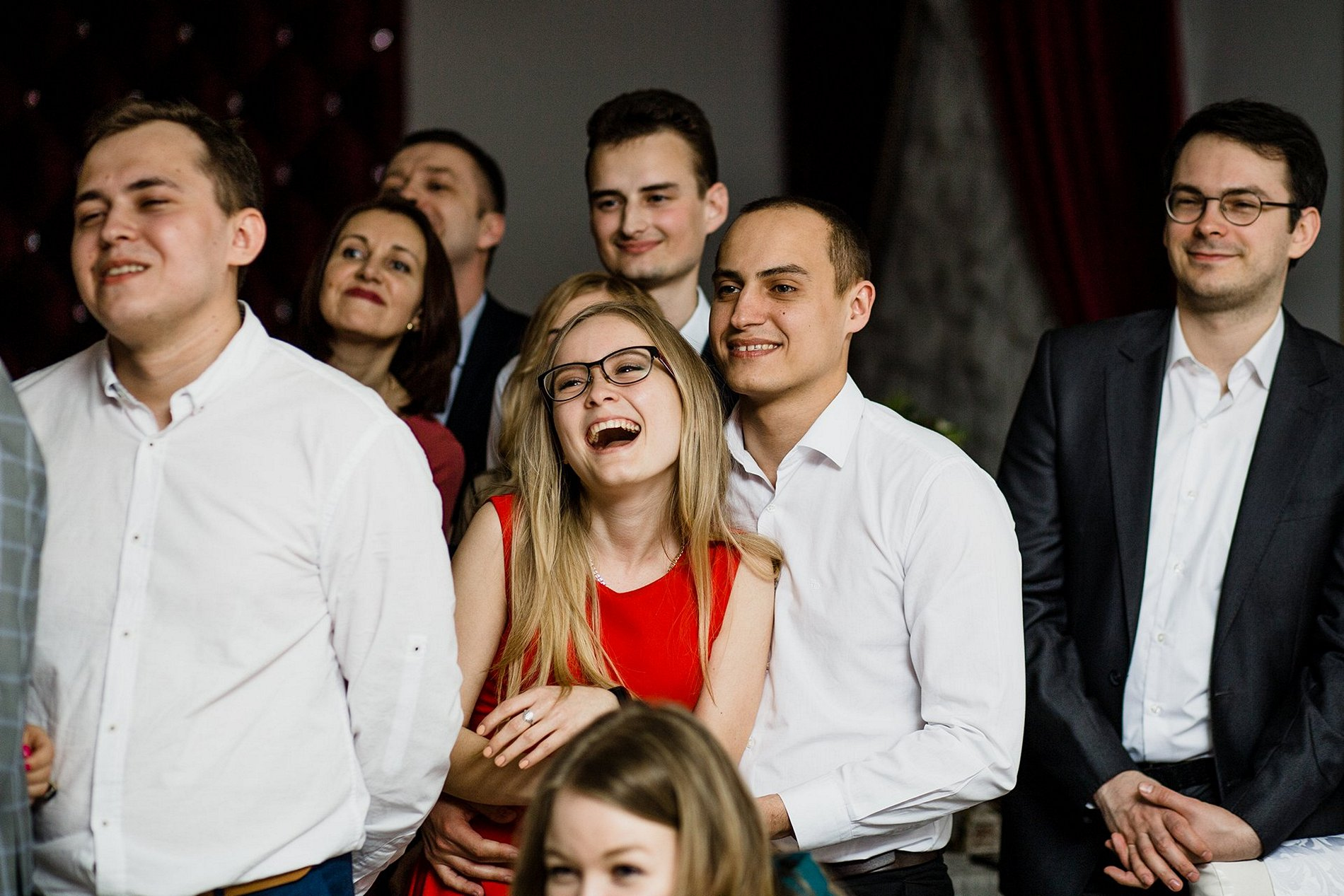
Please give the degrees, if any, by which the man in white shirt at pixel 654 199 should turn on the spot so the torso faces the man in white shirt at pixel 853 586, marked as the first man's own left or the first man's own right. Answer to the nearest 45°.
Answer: approximately 45° to the first man's own left

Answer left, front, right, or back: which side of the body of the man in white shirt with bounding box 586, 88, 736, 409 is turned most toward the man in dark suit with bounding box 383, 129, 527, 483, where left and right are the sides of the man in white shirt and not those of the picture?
right

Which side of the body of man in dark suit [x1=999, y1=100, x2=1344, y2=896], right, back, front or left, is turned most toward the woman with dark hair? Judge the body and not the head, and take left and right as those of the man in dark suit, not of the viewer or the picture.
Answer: right

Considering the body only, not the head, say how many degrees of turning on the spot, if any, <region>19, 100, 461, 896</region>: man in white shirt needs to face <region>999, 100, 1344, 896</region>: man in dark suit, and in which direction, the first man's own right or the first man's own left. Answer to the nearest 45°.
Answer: approximately 135° to the first man's own left

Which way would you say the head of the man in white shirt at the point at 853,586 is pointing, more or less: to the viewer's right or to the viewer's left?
to the viewer's left
